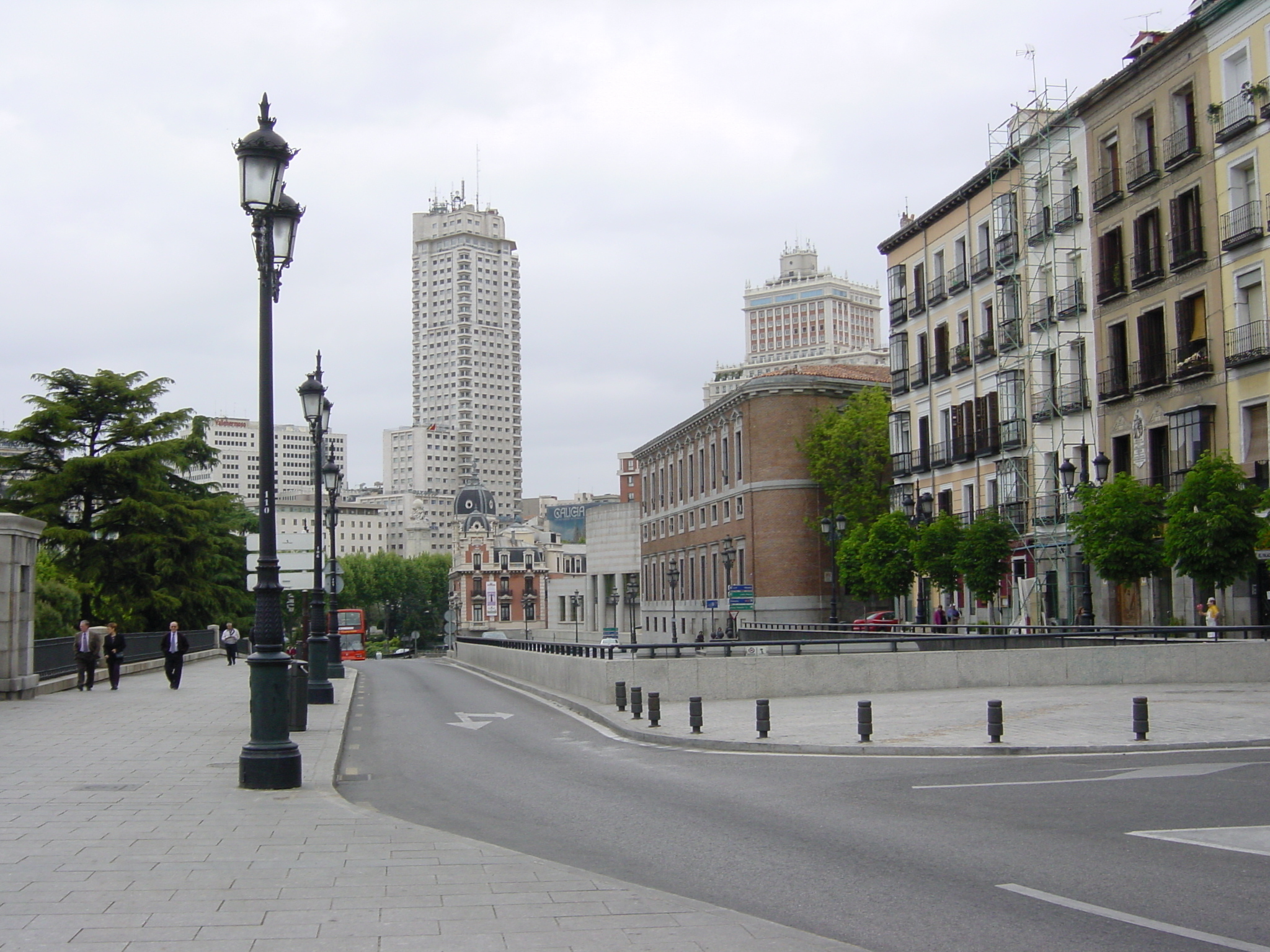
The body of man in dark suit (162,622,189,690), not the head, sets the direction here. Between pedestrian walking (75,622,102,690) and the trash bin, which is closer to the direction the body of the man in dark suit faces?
the trash bin

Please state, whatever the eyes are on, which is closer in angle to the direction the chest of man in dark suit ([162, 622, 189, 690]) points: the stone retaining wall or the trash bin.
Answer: the trash bin

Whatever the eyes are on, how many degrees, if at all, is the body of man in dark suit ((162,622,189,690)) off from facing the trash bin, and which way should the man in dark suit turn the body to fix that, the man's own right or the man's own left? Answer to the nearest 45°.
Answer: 0° — they already face it

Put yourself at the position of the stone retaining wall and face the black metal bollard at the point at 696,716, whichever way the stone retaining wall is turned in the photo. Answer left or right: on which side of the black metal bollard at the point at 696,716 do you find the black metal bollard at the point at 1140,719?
left

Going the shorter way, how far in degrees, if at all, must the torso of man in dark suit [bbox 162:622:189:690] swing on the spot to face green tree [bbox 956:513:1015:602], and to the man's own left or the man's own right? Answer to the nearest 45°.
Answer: approximately 90° to the man's own left

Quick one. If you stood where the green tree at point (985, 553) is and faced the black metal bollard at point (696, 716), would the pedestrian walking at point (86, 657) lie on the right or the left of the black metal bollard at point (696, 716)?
right

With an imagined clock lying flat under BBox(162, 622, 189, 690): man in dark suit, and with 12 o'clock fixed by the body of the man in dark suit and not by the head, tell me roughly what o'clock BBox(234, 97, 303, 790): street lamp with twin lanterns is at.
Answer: The street lamp with twin lanterns is roughly at 12 o'clock from the man in dark suit.

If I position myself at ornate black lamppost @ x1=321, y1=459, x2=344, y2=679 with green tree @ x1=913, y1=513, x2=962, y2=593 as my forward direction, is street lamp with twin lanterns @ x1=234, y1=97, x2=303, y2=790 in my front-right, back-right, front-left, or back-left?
back-right

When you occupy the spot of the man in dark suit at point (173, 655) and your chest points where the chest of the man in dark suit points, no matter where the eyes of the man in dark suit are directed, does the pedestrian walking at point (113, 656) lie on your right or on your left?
on your right

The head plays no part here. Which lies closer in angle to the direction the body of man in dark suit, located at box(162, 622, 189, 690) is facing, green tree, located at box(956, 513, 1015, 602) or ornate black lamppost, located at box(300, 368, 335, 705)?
the ornate black lamppost

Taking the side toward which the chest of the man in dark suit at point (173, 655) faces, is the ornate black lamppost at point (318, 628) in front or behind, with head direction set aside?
in front

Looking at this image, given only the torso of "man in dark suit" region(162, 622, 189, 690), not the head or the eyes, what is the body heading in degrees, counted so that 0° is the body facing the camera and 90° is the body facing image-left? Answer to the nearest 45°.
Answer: approximately 0°
